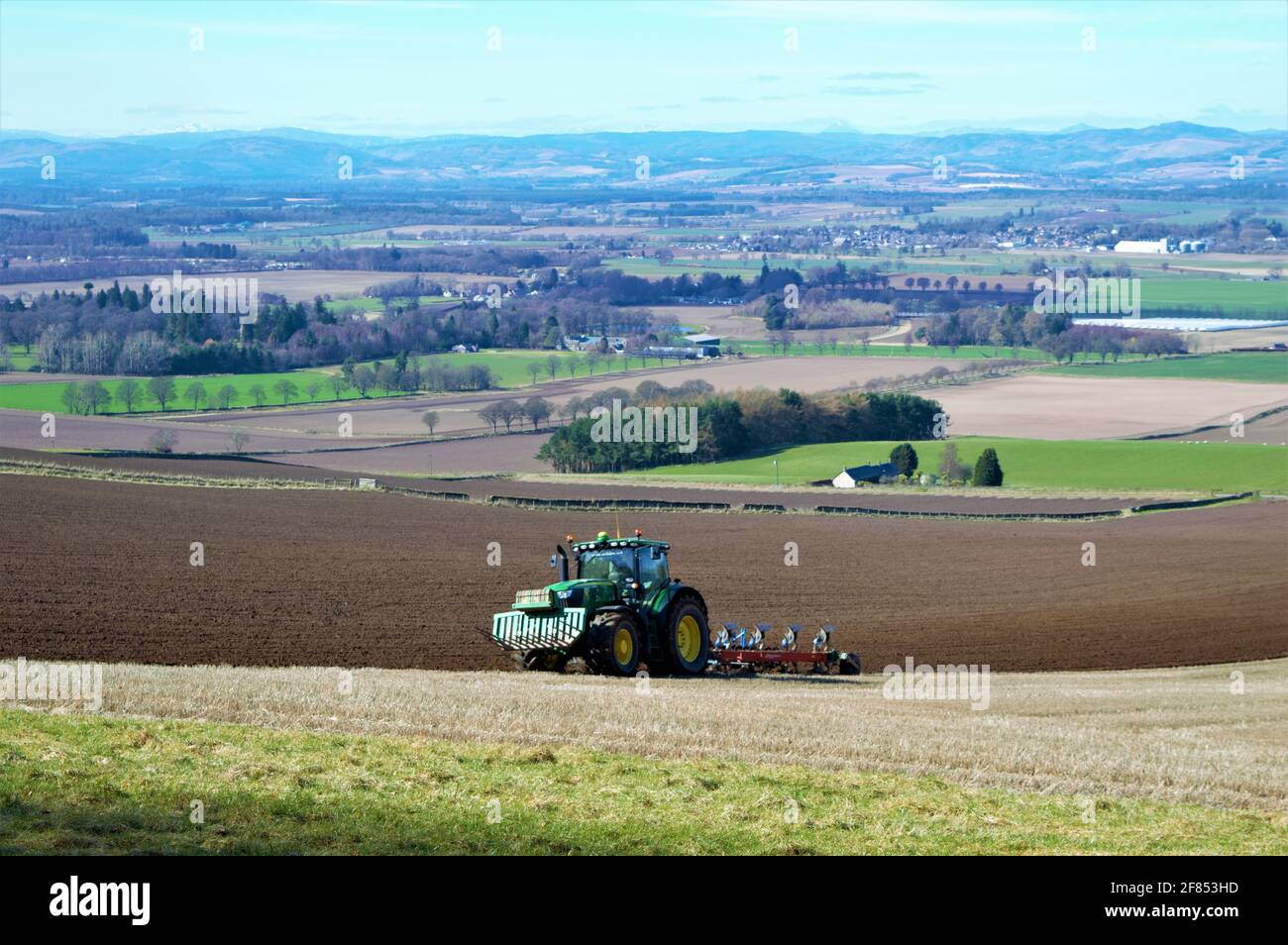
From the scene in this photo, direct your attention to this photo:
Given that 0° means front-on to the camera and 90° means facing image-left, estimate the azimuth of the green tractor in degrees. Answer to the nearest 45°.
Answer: approximately 45°
